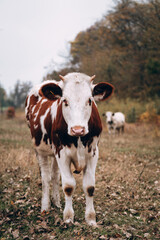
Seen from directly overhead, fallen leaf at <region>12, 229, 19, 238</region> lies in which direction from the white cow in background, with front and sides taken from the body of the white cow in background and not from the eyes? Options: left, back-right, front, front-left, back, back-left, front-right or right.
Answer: front-left

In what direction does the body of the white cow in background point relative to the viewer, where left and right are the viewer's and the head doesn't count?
facing the viewer and to the left of the viewer

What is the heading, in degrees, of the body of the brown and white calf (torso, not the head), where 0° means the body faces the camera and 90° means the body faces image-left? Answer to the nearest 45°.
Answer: approximately 0°

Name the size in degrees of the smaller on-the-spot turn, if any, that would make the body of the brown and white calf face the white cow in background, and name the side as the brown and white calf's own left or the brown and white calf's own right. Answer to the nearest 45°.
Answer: approximately 180°

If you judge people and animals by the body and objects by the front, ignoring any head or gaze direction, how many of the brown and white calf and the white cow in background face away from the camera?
0

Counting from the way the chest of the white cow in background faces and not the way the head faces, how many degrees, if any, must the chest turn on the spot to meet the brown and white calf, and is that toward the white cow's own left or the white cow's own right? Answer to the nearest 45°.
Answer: approximately 45° to the white cow's own left
